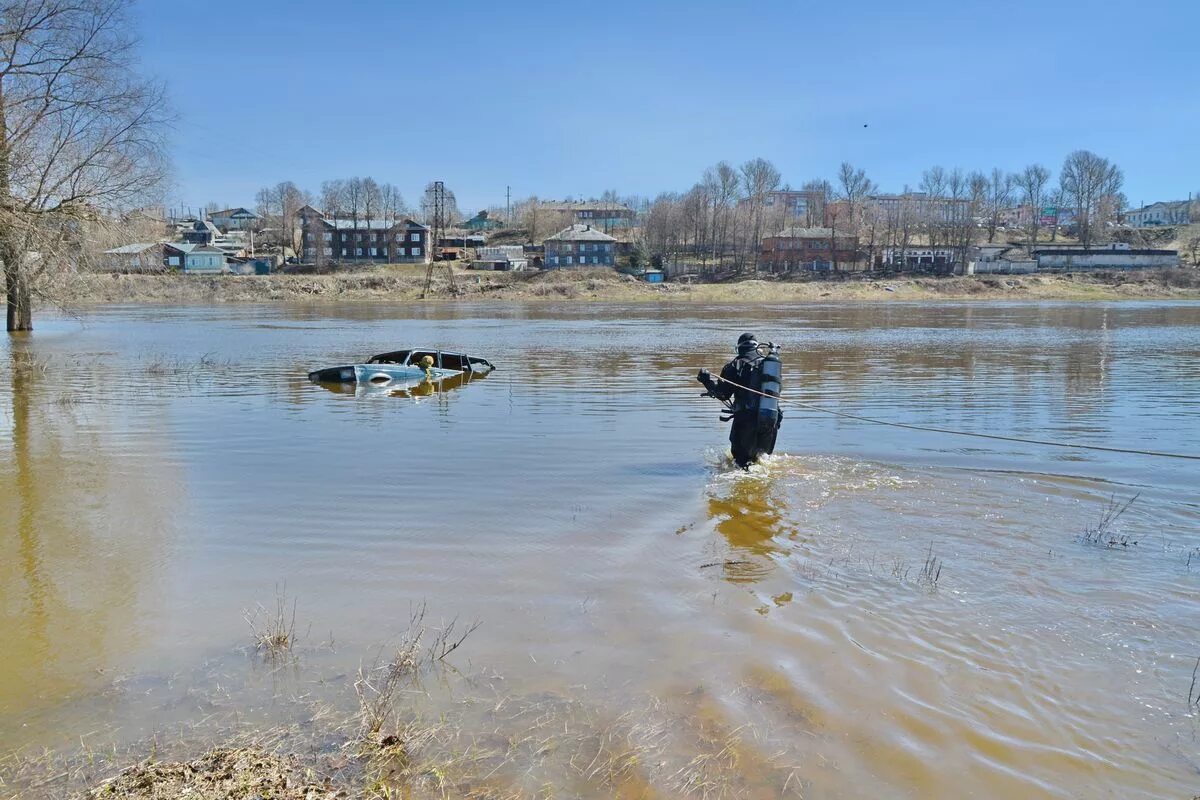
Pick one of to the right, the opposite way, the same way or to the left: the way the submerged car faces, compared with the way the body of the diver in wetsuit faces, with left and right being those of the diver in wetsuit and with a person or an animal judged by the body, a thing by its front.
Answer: to the left

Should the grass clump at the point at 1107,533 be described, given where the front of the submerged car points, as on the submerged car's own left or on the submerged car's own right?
on the submerged car's own left

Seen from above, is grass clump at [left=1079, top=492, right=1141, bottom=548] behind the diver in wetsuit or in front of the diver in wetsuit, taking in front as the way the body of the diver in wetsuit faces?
behind

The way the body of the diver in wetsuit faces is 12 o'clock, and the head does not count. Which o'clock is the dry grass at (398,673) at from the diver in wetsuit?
The dry grass is roughly at 8 o'clock from the diver in wetsuit.

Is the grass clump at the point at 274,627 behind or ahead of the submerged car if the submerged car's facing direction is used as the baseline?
ahead

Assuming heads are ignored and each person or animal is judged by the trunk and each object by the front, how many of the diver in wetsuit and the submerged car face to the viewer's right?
0

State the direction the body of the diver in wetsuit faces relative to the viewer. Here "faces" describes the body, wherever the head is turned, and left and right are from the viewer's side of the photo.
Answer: facing away from the viewer and to the left of the viewer

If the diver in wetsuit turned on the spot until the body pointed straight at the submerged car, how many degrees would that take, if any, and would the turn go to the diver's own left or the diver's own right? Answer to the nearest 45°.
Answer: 0° — they already face it

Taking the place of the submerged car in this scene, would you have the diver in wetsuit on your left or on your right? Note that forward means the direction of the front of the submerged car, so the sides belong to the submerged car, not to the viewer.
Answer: on your left
